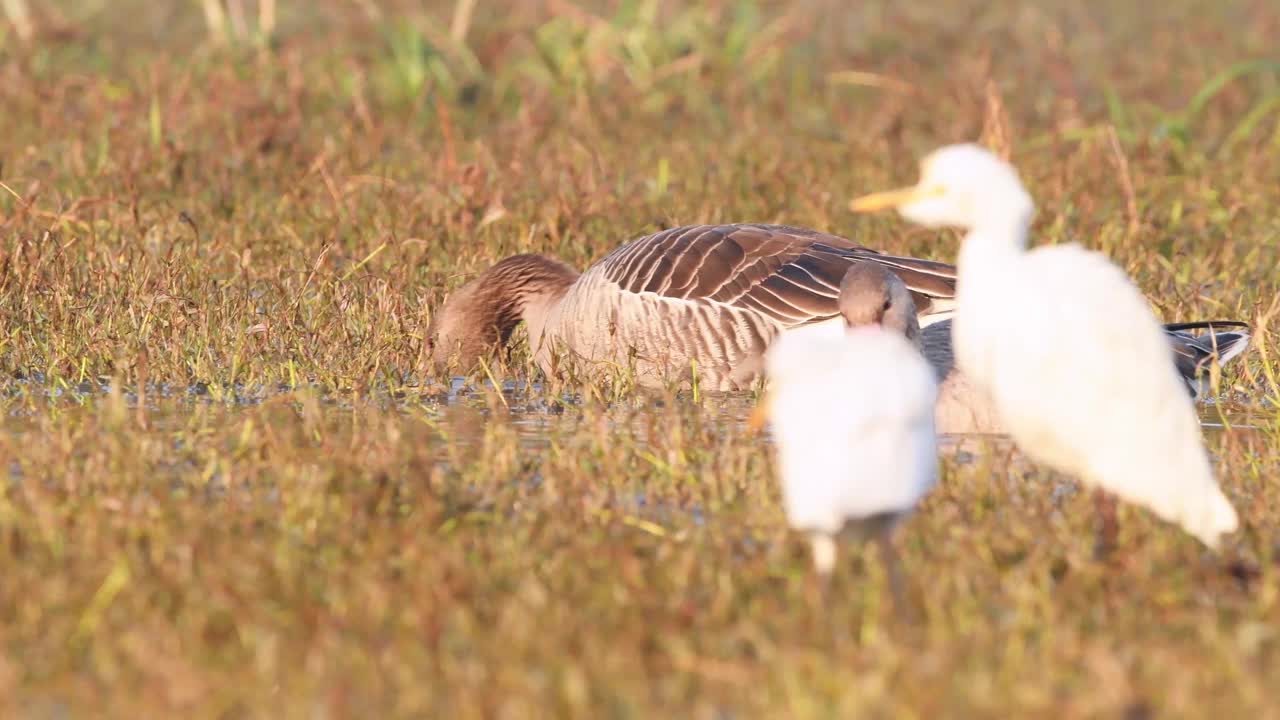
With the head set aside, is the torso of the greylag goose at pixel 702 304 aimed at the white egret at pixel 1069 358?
no

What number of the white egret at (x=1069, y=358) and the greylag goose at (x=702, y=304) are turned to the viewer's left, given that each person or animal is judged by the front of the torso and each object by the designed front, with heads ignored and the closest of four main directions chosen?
2

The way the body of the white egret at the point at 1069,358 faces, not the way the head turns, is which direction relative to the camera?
to the viewer's left

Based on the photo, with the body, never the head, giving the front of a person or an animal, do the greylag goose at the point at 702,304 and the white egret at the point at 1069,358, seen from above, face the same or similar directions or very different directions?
same or similar directions

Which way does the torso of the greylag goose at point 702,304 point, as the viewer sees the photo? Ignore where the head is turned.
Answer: to the viewer's left

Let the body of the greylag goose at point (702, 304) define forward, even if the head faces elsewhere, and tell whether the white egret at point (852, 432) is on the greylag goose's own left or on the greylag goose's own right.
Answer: on the greylag goose's own left

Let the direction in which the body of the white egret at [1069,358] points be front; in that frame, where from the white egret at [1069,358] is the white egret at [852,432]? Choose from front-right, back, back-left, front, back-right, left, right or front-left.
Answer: front-left
